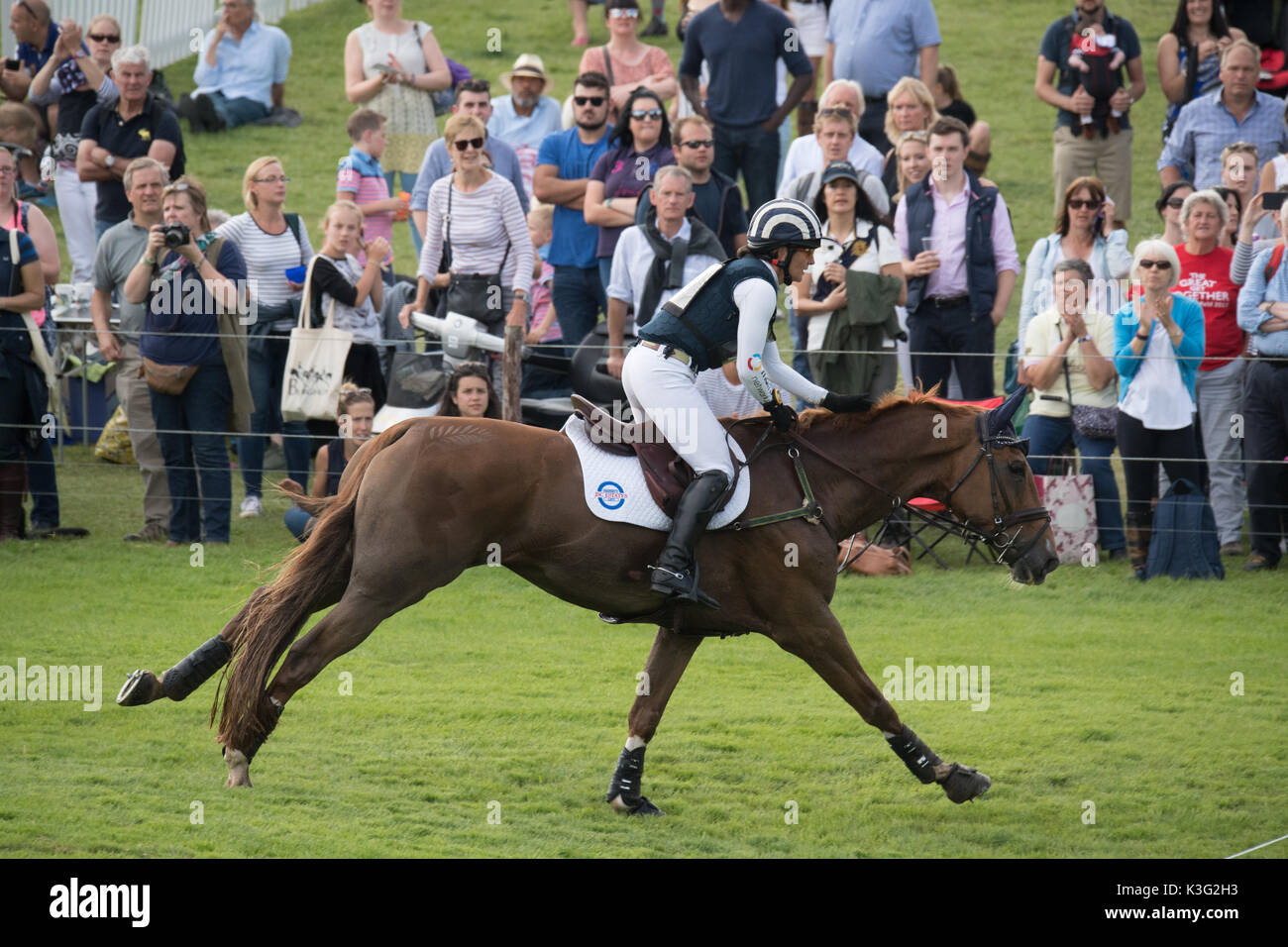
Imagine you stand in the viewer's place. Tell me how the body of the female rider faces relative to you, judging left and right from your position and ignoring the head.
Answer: facing to the right of the viewer

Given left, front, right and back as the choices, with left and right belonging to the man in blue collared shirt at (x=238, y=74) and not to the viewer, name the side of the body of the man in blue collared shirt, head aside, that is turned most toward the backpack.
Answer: left

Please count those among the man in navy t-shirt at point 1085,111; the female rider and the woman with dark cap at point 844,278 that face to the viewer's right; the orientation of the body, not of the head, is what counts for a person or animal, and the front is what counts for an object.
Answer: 1

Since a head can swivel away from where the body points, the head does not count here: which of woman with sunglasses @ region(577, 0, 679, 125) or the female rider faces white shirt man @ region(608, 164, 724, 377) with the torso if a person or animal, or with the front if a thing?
the woman with sunglasses

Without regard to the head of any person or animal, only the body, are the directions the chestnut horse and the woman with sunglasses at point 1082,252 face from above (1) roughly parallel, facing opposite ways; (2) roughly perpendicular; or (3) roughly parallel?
roughly perpendicular

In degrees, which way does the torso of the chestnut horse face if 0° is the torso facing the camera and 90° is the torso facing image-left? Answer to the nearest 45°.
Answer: approximately 270°

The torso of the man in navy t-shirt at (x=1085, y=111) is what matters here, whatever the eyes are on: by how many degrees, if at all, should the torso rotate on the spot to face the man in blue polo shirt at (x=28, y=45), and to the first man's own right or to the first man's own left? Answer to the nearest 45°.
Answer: approximately 90° to the first man's own right
